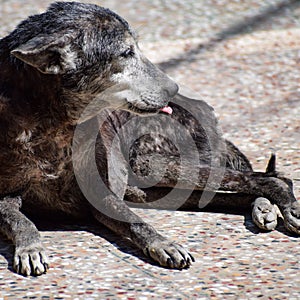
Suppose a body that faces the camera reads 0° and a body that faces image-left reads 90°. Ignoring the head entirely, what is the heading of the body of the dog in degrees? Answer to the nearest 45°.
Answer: approximately 45°
